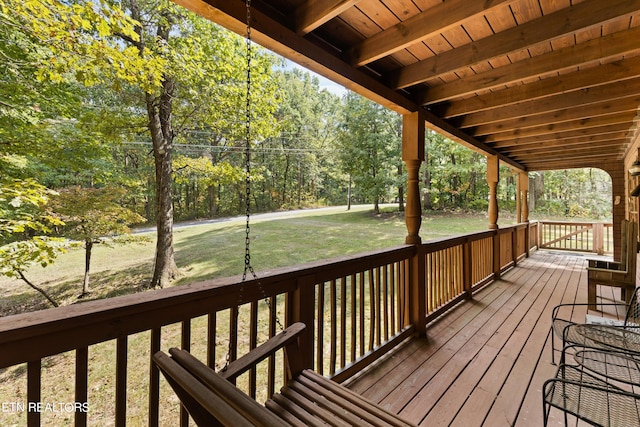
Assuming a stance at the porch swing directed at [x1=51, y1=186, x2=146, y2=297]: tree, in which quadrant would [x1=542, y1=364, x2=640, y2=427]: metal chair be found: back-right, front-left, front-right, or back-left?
back-right

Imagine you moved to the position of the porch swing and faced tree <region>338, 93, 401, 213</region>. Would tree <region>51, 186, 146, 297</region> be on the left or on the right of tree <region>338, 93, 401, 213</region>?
left

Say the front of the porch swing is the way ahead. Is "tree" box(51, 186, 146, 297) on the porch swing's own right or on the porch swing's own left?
on the porch swing's own left
